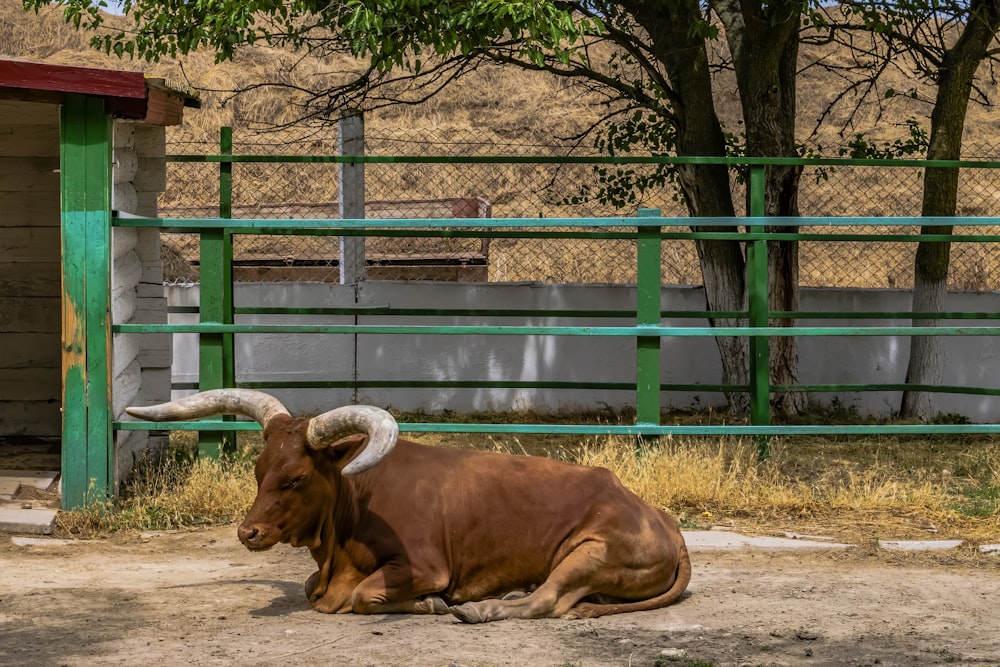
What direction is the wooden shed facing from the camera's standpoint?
toward the camera

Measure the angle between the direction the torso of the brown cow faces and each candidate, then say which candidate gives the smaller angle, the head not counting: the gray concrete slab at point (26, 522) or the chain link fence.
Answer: the gray concrete slab

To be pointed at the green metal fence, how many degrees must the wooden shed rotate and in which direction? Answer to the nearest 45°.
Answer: approximately 90° to its left

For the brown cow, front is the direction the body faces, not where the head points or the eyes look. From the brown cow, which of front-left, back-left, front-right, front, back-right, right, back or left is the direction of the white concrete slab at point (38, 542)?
front-right

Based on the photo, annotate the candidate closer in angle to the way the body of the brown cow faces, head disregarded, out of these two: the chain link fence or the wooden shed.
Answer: the wooden shed

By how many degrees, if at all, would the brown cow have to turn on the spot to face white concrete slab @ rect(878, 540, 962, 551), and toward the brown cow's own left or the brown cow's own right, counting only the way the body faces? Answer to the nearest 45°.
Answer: approximately 135° to the brown cow's own right

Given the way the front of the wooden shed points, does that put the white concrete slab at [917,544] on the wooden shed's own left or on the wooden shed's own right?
on the wooden shed's own left

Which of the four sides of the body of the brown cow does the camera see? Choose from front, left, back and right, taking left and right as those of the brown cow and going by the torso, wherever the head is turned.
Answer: left

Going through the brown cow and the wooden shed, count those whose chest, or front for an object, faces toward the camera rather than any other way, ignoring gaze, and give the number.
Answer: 1

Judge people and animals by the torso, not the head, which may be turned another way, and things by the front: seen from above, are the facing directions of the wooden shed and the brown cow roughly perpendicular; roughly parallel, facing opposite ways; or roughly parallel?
roughly perpendicular

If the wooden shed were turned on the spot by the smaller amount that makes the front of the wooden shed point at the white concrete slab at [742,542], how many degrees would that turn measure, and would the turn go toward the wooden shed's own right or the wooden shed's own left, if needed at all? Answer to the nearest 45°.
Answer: approximately 45° to the wooden shed's own left
